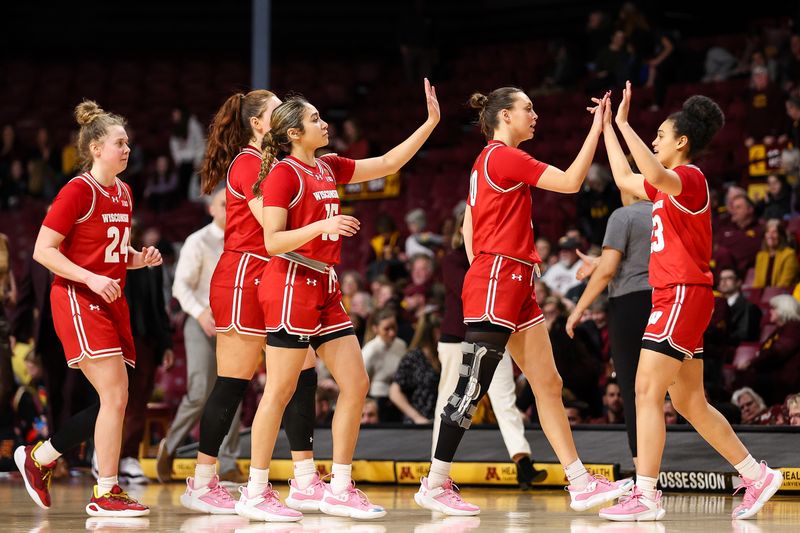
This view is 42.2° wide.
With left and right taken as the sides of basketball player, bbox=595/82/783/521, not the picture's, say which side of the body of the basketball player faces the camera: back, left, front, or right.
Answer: left

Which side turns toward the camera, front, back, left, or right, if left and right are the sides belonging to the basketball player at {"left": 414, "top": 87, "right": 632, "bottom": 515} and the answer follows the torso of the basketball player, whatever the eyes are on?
right

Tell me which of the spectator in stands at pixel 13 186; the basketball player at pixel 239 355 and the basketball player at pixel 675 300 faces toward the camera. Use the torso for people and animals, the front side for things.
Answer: the spectator in stands

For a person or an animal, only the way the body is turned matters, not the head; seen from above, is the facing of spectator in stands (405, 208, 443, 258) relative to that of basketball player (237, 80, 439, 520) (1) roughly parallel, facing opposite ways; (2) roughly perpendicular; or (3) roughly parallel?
roughly perpendicular

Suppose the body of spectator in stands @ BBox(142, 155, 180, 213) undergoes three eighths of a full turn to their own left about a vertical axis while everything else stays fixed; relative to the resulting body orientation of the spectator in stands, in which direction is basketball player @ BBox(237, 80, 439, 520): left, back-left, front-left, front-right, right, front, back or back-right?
back-right

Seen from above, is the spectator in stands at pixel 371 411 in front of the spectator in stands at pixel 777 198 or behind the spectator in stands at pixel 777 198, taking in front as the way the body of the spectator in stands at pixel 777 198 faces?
in front

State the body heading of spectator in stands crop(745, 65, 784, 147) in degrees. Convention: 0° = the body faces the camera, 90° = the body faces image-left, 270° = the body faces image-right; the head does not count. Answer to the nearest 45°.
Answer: approximately 45°

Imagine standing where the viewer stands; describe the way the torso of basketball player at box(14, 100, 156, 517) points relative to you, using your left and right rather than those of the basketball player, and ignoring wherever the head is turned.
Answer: facing the viewer and to the right of the viewer

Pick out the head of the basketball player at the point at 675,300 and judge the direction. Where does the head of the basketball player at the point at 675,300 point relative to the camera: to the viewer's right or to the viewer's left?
to the viewer's left

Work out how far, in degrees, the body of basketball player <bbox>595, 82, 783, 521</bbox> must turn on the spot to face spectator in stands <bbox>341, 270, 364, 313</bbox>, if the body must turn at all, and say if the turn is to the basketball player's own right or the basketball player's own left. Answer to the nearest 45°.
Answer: approximately 45° to the basketball player's own right

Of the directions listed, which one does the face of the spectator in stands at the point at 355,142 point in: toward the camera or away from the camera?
toward the camera

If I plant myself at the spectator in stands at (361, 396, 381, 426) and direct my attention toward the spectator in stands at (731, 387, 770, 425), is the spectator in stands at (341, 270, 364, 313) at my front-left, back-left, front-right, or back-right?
back-left

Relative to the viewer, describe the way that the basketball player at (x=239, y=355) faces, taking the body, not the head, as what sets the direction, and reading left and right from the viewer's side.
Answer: facing to the right of the viewer

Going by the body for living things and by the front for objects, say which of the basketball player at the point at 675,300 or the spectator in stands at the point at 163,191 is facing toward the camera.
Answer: the spectator in stands

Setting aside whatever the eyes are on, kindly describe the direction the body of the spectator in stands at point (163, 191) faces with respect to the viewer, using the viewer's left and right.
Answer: facing the viewer

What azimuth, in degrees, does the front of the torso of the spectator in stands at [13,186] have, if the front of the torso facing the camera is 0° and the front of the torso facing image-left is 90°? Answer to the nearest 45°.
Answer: approximately 0°

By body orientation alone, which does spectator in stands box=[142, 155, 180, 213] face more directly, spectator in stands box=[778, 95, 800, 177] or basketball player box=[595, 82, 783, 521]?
the basketball player
